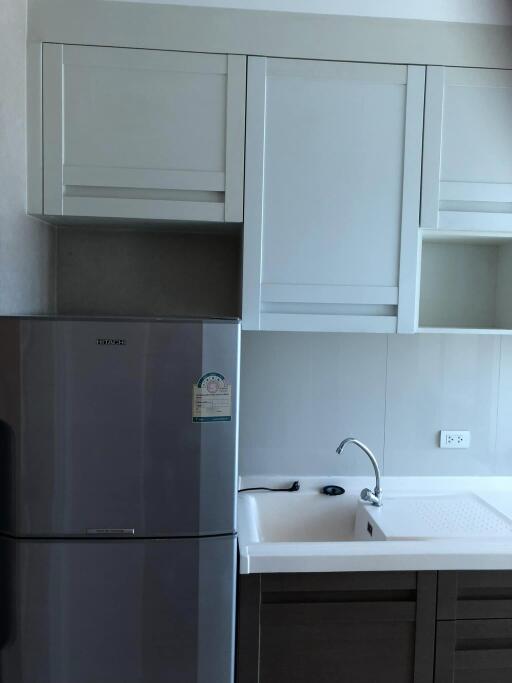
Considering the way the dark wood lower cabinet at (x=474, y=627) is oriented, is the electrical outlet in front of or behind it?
behind

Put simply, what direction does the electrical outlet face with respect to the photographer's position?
facing the viewer

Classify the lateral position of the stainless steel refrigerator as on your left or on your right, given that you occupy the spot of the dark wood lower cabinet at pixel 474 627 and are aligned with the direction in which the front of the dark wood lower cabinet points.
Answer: on your right

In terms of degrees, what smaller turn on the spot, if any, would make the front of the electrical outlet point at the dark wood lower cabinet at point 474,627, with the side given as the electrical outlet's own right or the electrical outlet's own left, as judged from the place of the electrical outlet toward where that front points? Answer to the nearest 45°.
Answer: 0° — it already faces it

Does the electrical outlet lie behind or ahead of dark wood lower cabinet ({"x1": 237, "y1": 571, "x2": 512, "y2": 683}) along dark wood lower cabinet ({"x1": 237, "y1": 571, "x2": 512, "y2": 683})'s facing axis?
behind

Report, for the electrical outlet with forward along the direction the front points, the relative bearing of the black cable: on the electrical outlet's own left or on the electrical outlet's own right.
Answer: on the electrical outlet's own right

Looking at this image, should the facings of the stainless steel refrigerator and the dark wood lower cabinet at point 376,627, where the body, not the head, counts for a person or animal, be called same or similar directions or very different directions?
same or similar directions

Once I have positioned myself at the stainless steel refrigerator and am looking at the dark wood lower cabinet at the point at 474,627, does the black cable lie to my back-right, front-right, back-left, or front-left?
front-left

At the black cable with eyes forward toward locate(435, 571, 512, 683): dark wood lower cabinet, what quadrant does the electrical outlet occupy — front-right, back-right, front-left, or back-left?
front-left

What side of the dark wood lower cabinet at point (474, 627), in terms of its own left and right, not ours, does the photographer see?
front

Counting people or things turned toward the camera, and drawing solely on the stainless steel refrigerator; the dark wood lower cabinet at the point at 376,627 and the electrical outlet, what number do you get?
3

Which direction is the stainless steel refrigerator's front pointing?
toward the camera
